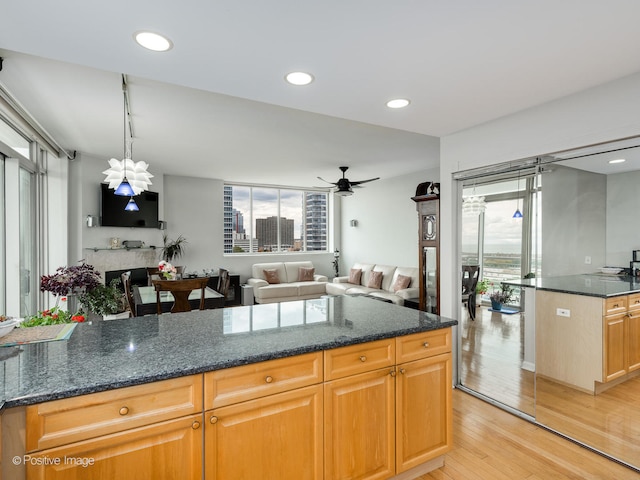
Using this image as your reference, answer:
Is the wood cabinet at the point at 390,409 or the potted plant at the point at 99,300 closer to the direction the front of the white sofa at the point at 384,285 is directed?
the potted plant

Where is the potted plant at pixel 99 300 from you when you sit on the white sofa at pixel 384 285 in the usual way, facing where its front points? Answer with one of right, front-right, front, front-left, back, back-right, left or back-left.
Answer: front

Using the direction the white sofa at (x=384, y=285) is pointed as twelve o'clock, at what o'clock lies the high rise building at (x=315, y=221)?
The high rise building is roughly at 3 o'clock from the white sofa.

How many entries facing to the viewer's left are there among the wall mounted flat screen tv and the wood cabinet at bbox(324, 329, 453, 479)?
0

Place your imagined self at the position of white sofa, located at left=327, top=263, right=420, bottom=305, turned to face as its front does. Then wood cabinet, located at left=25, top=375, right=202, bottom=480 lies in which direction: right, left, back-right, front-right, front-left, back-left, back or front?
front-left

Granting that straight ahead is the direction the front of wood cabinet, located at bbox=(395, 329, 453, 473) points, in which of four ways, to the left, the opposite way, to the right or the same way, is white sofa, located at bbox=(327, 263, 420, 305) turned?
to the right

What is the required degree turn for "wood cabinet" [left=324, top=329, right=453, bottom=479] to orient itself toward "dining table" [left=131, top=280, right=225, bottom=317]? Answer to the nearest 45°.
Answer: approximately 180°

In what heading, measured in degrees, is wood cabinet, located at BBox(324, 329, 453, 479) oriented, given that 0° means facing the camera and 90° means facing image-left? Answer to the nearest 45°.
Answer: approximately 315°

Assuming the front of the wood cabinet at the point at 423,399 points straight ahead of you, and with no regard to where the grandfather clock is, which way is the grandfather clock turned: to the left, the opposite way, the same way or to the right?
to the right

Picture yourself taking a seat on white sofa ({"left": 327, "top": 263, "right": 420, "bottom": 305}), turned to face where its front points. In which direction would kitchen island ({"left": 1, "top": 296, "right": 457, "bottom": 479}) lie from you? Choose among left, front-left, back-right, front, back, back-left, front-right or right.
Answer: front-left

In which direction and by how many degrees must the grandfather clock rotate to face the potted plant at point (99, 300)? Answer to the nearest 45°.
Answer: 0° — it already faces it

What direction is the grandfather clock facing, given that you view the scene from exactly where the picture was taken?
facing the viewer and to the left of the viewer

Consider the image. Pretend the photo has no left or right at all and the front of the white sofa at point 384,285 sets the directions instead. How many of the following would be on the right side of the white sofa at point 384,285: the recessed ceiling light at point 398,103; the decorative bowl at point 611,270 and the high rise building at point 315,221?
1

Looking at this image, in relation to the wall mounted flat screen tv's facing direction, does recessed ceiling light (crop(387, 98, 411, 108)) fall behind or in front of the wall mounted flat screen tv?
in front

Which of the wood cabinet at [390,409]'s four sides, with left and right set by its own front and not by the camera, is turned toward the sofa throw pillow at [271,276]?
back

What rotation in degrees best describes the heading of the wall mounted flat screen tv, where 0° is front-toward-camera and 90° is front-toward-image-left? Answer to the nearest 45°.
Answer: approximately 315°
